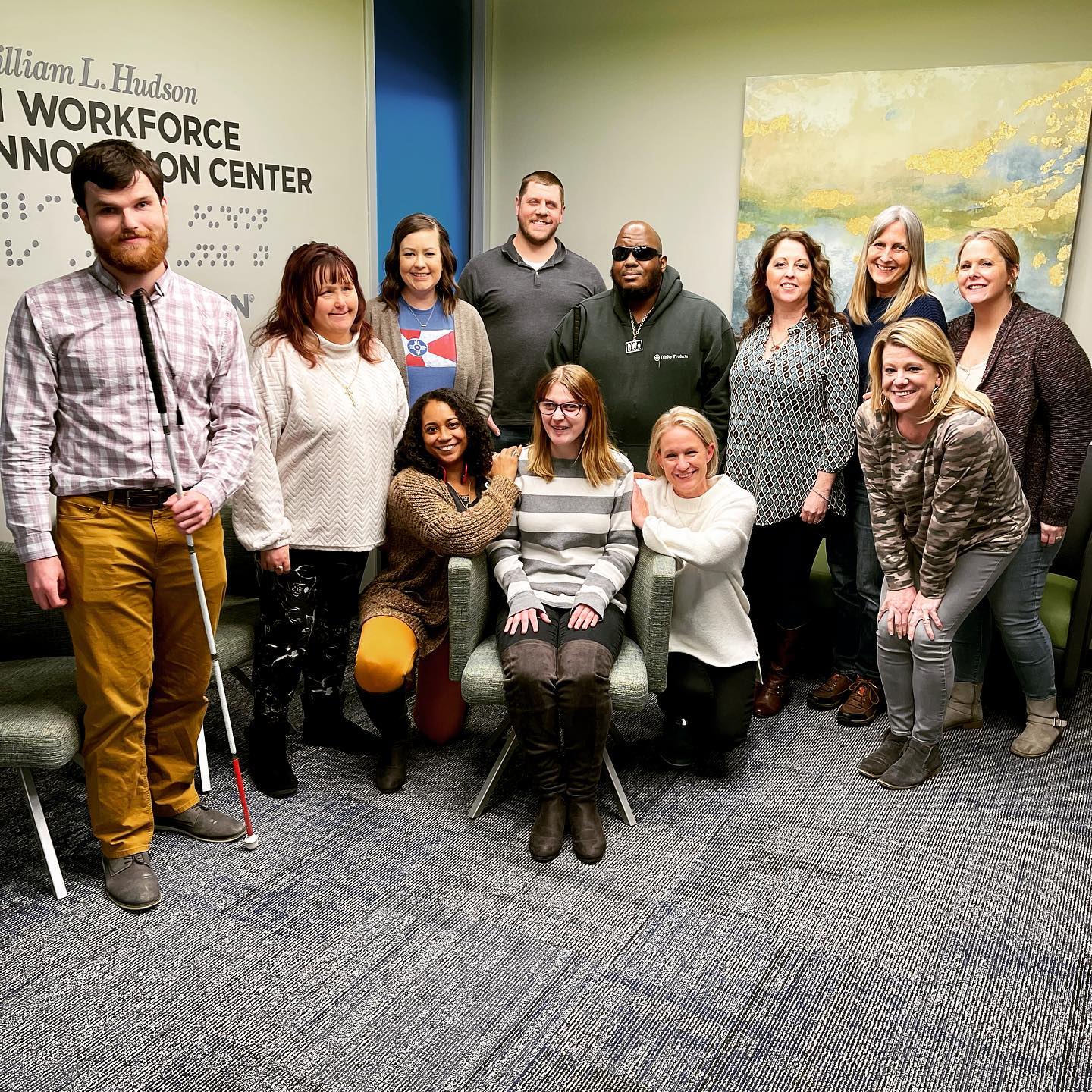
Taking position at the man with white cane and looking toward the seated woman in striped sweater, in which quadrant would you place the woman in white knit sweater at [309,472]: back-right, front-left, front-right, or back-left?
front-left

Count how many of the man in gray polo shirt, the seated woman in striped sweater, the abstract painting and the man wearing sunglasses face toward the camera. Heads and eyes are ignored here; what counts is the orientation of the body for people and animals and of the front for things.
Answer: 4

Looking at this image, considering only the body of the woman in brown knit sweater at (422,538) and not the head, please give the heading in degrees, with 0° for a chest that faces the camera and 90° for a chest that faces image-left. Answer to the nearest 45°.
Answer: approximately 315°

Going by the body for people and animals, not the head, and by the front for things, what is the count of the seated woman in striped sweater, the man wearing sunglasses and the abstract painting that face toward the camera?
3

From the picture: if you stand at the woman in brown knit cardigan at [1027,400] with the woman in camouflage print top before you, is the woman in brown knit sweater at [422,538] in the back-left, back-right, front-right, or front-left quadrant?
front-right

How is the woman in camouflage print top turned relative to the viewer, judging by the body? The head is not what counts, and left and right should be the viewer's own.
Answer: facing the viewer and to the left of the viewer

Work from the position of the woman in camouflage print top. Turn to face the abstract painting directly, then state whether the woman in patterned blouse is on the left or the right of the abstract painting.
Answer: left

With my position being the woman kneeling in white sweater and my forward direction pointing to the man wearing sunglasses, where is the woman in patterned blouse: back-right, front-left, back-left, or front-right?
front-right

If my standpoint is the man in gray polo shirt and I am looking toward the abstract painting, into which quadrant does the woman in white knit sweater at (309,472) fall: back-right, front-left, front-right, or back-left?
back-right

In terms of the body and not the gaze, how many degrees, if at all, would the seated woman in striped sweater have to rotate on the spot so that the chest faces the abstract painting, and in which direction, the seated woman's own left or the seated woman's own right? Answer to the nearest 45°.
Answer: approximately 135° to the seated woman's own left

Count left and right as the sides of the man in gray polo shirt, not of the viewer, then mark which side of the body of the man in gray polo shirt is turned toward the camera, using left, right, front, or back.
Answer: front

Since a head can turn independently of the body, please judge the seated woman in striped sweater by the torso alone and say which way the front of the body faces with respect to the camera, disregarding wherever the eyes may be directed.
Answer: toward the camera

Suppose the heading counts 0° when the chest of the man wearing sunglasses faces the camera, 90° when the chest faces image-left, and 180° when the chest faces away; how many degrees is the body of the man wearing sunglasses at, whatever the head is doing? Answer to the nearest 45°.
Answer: approximately 0°
